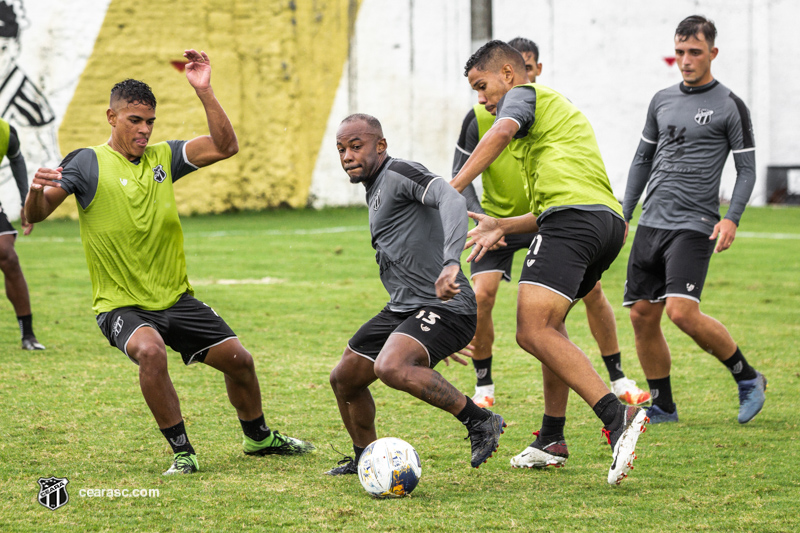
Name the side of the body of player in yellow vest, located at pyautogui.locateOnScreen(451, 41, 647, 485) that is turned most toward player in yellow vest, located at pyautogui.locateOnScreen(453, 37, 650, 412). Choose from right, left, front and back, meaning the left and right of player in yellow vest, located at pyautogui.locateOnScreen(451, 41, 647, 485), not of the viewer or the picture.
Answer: right

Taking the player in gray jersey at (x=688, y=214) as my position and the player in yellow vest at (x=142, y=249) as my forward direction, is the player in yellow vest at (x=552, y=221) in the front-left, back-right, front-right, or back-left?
front-left

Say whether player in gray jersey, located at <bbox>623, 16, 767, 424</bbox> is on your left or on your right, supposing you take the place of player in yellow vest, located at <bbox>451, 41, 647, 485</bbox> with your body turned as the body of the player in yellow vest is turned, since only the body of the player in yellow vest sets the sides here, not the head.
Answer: on your right

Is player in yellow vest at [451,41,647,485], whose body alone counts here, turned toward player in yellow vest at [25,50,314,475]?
yes

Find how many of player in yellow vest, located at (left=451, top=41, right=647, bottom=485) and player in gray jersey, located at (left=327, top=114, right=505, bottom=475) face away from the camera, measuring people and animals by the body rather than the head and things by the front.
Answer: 0

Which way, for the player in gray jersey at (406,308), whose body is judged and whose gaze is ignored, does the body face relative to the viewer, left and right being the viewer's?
facing the viewer and to the left of the viewer

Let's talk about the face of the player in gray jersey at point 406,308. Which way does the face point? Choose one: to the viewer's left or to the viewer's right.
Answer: to the viewer's left

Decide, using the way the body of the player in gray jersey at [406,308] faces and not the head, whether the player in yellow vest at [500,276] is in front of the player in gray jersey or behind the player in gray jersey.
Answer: behind

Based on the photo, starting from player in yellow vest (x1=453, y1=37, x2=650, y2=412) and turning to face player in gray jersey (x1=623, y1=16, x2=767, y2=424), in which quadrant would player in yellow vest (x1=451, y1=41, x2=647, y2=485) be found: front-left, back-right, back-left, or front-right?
front-right

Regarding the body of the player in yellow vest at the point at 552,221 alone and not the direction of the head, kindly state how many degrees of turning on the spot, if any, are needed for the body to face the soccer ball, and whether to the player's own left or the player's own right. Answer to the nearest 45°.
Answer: approximately 45° to the player's own left

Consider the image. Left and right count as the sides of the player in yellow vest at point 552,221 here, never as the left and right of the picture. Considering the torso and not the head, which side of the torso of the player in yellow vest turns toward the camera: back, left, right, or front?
left

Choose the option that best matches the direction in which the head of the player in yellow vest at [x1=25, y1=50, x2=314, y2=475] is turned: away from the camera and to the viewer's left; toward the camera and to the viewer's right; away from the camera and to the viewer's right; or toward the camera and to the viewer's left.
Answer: toward the camera and to the viewer's right

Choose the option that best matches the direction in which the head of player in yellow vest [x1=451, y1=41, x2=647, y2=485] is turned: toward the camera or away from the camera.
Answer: toward the camera

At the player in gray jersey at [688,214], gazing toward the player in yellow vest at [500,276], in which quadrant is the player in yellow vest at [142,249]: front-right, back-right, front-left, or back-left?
front-left

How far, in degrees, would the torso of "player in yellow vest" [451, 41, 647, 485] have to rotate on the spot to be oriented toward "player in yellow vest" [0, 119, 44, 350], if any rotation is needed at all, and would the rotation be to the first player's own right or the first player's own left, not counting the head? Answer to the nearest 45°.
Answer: approximately 45° to the first player's own right

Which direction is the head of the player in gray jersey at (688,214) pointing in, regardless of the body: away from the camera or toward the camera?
toward the camera

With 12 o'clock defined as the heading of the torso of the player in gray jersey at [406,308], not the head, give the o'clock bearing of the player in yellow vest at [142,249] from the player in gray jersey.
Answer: The player in yellow vest is roughly at 2 o'clock from the player in gray jersey.
